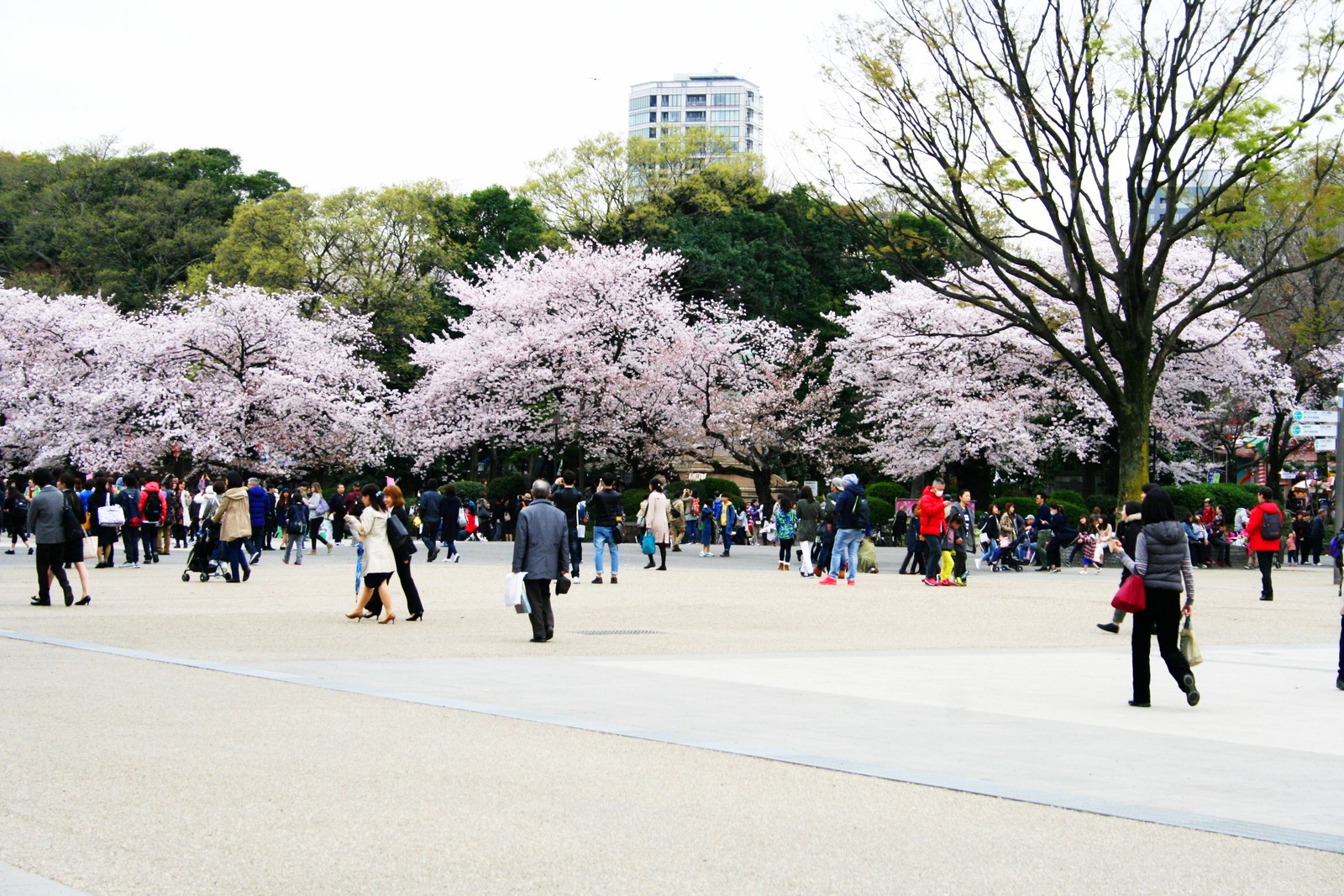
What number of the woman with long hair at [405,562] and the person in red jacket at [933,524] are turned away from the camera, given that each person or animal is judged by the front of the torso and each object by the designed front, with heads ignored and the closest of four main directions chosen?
0

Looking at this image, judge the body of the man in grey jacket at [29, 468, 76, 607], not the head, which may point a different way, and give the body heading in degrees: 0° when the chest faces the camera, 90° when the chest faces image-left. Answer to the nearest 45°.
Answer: approximately 135°

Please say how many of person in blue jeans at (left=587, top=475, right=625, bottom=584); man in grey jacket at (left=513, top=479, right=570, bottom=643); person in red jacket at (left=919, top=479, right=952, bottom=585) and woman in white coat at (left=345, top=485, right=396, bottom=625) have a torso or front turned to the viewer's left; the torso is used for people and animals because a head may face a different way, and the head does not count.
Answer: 1

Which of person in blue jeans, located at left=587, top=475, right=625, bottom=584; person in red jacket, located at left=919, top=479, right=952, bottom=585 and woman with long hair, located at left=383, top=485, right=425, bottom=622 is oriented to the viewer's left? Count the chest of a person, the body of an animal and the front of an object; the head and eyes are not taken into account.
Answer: the woman with long hair

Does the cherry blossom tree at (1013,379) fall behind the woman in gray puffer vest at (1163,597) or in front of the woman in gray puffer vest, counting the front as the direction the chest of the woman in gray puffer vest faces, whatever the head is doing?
in front

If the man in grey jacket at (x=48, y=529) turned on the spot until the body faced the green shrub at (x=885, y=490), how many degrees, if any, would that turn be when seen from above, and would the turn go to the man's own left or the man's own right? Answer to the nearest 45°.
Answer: approximately 90° to the man's own right

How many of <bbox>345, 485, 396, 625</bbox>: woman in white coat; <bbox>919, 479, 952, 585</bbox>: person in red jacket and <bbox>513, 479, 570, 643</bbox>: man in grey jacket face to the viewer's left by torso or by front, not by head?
1

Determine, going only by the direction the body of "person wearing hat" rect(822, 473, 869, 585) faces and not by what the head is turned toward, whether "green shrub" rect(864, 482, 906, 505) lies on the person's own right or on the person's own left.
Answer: on the person's own right

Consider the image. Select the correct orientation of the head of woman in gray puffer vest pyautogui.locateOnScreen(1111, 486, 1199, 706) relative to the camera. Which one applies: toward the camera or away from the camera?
away from the camera

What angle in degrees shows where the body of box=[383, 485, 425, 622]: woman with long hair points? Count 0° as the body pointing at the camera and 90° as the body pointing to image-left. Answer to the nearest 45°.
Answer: approximately 90°

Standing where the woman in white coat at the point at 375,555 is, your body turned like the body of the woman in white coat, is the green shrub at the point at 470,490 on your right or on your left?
on your right

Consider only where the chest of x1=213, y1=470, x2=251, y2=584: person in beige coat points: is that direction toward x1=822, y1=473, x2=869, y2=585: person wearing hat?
no

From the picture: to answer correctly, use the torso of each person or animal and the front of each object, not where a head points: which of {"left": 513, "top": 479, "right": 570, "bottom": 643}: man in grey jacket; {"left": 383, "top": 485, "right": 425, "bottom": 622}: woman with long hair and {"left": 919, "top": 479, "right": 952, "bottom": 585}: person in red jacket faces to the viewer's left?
the woman with long hair

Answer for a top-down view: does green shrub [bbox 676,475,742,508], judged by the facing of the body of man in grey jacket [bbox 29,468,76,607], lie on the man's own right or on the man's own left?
on the man's own right

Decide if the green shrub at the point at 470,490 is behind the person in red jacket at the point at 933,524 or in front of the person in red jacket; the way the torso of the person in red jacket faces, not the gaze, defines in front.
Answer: behind

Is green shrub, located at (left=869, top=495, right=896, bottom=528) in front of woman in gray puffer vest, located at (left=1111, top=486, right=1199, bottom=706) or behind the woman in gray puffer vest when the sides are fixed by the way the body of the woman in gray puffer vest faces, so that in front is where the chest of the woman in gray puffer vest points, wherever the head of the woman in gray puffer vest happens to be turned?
in front

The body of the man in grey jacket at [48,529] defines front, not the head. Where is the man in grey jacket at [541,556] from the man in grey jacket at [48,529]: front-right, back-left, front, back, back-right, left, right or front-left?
back
